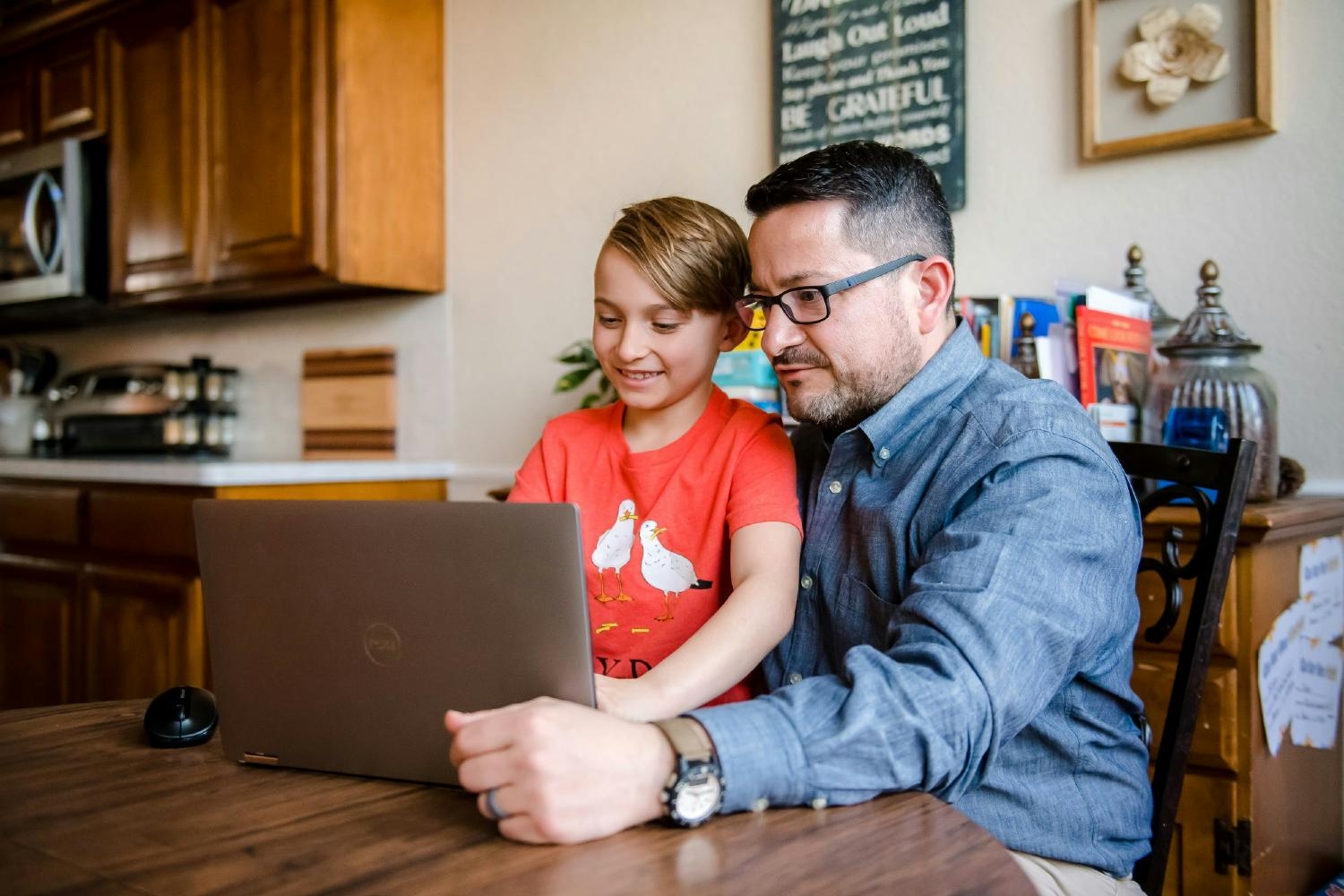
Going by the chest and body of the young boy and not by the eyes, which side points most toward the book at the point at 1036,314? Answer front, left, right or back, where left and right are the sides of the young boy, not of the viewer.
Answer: back

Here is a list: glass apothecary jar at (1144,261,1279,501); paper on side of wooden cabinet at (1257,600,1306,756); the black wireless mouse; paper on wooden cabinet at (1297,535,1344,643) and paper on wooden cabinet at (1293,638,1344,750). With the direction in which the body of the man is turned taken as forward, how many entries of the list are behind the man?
4

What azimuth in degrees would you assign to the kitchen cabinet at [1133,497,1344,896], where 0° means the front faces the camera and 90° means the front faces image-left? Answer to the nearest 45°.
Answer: approximately 45°

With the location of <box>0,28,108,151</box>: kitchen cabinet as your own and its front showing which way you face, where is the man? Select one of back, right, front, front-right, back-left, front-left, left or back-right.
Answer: front-left

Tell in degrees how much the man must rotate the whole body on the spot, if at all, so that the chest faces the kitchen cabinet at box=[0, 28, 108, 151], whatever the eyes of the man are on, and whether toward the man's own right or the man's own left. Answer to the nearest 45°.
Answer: approximately 90° to the man's own right

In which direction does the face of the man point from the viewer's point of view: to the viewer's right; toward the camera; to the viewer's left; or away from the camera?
to the viewer's left

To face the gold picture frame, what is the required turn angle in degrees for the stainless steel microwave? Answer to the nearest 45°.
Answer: approximately 90° to its left

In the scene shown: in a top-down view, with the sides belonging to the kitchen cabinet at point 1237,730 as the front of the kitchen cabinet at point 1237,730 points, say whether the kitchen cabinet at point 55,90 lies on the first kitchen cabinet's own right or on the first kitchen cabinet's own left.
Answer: on the first kitchen cabinet's own right
